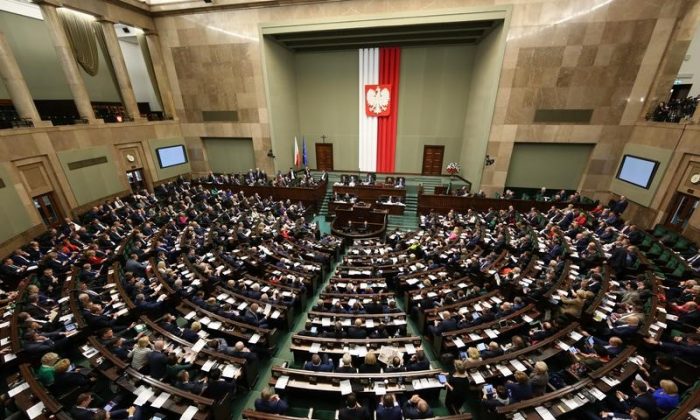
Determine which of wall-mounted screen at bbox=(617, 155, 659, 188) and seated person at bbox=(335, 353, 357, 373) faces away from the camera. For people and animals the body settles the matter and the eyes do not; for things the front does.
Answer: the seated person

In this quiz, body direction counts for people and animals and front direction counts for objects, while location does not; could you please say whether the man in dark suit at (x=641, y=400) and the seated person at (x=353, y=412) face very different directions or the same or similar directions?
same or similar directions

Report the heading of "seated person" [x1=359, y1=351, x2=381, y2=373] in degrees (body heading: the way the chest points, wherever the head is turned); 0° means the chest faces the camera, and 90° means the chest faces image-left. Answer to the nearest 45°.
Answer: approximately 180°

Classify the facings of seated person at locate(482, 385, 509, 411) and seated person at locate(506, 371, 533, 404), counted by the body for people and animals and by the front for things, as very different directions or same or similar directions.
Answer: same or similar directions

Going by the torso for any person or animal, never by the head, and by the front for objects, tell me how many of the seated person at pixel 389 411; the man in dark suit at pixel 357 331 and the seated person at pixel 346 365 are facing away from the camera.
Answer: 3

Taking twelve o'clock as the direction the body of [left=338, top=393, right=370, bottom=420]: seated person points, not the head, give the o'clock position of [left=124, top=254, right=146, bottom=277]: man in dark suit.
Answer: The man in dark suit is roughly at 10 o'clock from the seated person.

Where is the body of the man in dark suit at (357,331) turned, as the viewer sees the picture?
away from the camera

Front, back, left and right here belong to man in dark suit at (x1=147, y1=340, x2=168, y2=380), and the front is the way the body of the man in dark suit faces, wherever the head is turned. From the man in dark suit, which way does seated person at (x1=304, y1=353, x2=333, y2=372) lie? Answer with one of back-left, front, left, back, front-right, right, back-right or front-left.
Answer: right

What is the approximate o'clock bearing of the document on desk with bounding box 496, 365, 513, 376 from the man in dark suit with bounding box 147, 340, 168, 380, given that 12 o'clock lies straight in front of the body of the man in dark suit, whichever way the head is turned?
The document on desk is roughly at 3 o'clock from the man in dark suit.

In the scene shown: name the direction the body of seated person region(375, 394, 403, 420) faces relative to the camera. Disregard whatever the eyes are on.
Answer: away from the camera

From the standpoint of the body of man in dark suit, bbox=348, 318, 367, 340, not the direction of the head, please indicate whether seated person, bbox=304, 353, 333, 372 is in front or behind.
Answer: behind

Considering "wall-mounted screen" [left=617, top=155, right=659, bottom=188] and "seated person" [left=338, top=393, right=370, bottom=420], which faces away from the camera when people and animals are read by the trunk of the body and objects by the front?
the seated person

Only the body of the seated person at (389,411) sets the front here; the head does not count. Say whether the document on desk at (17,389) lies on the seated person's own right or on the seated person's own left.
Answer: on the seated person's own left

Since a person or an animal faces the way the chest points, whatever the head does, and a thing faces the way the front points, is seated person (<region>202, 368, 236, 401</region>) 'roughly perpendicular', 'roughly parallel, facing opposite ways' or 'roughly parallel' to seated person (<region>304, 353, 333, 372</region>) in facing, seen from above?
roughly parallel

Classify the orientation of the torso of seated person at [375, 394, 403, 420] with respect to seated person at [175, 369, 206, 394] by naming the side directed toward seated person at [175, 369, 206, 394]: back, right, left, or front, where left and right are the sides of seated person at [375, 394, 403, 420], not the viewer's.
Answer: left

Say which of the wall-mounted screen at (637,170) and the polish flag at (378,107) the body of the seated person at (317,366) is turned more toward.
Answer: the polish flag

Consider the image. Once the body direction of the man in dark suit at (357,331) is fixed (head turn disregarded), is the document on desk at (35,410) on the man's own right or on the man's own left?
on the man's own left

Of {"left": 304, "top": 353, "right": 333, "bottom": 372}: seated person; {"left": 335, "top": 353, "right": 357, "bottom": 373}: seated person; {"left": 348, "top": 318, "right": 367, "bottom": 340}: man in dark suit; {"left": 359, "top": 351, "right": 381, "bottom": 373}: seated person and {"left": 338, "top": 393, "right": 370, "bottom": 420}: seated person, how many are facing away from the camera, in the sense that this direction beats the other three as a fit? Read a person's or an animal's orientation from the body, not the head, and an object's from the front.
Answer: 5

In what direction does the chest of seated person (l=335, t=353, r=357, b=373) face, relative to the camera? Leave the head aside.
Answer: away from the camera
